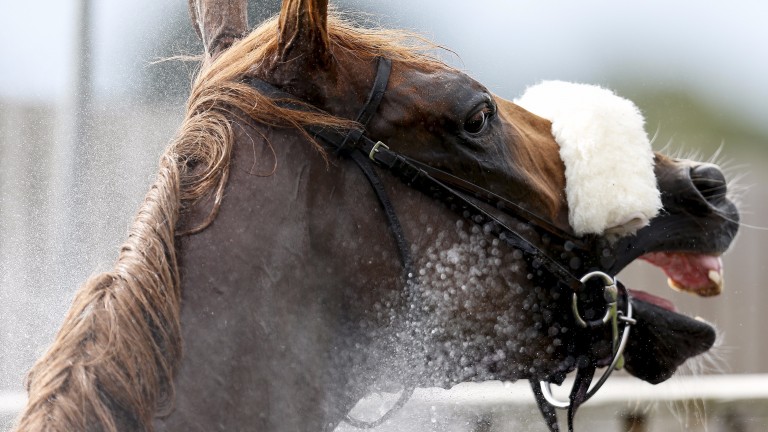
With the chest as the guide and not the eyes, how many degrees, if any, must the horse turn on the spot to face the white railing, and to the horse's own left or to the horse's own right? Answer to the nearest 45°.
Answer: approximately 45° to the horse's own left

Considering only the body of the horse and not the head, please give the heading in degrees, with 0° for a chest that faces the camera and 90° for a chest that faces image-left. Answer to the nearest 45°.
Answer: approximately 270°
